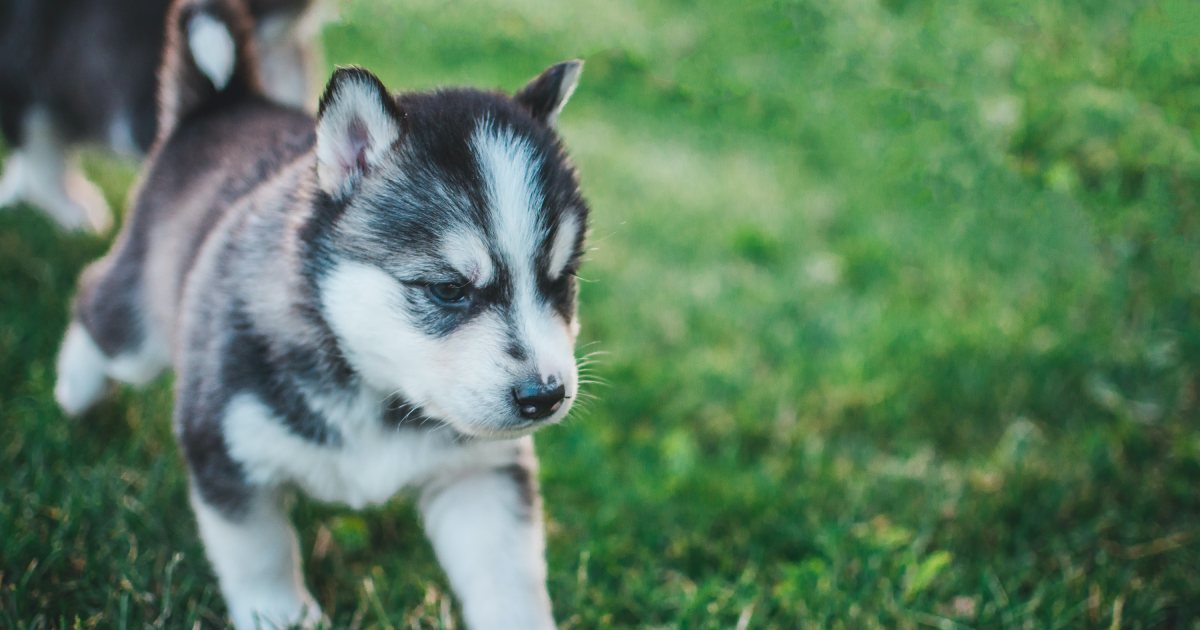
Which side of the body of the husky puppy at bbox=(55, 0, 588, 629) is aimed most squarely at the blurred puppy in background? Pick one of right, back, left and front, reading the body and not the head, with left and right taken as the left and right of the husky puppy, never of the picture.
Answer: back

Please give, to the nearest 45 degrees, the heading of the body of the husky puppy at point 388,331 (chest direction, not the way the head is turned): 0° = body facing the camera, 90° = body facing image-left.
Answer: approximately 315°
